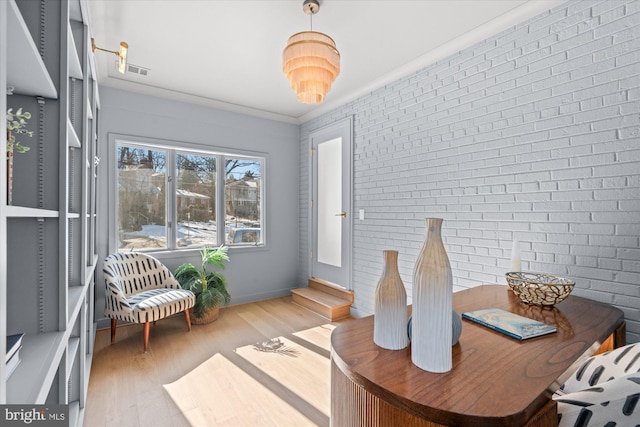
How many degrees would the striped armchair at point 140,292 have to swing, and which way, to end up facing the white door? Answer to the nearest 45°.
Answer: approximately 45° to its left

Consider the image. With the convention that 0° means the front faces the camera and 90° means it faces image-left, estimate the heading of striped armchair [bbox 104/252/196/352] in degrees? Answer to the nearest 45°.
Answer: approximately 315°

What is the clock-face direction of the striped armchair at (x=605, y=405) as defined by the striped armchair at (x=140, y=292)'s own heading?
the striped armchair at (x=605, y=405) is roughly at 1 o'clock from the striped armchair at (x=140, y=292).

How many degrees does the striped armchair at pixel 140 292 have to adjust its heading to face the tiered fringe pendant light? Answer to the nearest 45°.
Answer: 0° — it already faces it

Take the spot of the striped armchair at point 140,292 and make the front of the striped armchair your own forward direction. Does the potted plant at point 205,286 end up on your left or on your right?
on your left
